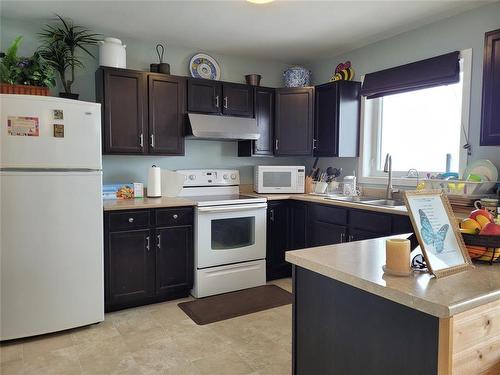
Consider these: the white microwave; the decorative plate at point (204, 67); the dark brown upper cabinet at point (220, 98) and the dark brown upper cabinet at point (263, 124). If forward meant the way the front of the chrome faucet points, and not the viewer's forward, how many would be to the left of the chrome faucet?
0

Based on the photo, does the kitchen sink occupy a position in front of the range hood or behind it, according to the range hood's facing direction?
in front

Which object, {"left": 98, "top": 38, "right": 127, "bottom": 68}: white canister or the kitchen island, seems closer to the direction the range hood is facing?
the kitchen island

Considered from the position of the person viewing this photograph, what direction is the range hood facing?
facing the viewer and to the right of the viewer

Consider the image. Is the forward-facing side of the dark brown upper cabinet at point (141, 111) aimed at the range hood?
no

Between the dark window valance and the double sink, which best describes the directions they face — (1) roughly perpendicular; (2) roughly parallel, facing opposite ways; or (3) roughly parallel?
roughly parallel

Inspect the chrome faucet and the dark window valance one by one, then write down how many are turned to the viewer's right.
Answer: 0

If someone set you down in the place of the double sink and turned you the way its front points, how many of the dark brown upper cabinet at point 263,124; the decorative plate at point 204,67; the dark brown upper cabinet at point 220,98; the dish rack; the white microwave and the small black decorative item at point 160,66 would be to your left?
1

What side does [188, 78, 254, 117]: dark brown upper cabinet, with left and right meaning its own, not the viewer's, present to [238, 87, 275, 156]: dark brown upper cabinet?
left

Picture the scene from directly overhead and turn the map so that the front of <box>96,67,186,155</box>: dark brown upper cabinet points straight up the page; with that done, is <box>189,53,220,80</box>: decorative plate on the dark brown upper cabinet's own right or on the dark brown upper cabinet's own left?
on the dark brown upper cabinet's own left

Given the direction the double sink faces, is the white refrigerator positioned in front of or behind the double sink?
in front

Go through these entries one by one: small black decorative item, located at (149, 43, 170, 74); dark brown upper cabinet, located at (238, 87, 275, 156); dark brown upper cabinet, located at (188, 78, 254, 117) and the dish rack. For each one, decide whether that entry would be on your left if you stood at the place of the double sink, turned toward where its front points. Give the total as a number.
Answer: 1

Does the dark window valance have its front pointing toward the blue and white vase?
no

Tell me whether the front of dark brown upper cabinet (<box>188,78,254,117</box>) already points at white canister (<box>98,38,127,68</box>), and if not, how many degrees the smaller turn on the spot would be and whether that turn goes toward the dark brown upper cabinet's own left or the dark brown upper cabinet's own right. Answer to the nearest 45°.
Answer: approximately 135° to the dark brown upper cabinet's own right

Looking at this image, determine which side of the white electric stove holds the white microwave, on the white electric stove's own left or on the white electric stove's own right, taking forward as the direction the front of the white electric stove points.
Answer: on the white electric stove's own left

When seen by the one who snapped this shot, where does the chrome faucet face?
facing the viewer and to the left of the viewer

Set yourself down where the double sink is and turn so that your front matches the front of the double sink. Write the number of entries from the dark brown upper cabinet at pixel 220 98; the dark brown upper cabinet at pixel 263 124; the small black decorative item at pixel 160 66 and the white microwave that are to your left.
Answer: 0

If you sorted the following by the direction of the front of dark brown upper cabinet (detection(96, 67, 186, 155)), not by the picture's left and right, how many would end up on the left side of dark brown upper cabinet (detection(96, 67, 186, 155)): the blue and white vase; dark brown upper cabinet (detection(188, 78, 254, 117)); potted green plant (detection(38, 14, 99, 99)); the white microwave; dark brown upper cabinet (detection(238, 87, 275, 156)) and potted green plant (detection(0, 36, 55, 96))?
4

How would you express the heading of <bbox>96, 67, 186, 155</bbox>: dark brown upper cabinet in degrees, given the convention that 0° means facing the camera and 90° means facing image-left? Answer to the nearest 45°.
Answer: approximately 0°
